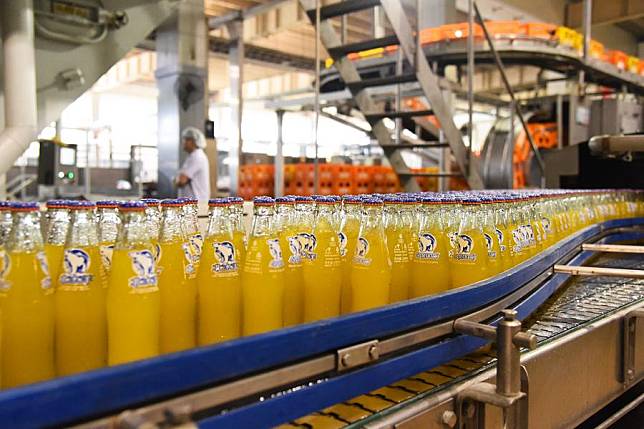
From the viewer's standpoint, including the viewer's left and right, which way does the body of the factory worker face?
facing to the left of the viewer

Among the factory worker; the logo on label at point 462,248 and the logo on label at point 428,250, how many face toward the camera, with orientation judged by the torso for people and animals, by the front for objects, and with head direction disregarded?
2

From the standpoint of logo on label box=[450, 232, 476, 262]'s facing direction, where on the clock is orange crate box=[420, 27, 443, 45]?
The orange crate is roughly at 6 o'clock from the logo on label.

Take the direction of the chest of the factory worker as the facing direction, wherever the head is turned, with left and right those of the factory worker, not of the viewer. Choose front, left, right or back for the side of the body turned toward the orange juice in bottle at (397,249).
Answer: left

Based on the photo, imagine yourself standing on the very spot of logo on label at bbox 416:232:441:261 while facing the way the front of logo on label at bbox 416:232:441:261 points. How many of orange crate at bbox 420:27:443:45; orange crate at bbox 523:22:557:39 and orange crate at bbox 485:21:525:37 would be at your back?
3

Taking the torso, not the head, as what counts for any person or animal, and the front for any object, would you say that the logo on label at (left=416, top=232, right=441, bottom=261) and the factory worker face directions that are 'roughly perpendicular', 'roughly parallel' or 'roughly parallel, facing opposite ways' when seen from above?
roughly perpendicular

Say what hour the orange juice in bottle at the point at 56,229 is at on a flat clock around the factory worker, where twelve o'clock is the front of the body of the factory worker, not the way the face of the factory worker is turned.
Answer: The orange juice in bottle is roughly at 9 o'clock from the factory worker.
